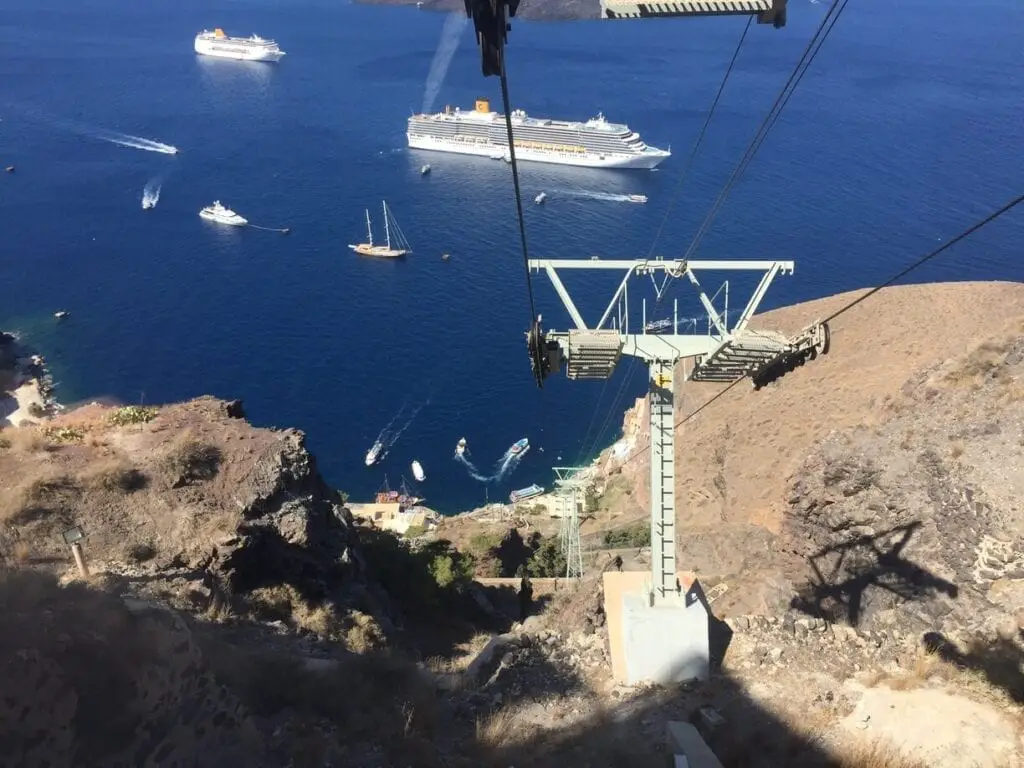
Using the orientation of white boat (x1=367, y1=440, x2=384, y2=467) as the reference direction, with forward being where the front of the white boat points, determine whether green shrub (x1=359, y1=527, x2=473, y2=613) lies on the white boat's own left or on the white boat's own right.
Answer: on the white boat's own left

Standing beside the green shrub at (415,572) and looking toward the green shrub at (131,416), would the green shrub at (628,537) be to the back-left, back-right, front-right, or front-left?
back-right

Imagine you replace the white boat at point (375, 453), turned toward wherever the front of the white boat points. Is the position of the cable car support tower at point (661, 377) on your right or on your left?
on your left

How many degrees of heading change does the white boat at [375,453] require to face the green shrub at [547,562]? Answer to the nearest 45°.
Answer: approximately 45° to its left

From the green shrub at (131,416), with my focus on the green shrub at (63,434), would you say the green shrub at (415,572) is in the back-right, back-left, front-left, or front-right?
back-left

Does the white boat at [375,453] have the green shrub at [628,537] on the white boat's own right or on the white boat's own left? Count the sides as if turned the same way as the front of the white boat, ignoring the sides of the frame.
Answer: on the white boat's own left

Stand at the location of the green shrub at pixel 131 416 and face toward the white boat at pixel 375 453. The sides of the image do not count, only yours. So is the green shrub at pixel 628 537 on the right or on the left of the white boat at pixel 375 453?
right

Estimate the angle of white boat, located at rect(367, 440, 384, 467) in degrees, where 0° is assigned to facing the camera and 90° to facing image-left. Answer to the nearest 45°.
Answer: approximately 45°

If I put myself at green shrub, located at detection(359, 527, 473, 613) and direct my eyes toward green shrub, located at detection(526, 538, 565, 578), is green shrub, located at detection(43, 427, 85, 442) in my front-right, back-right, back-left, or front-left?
back-left
